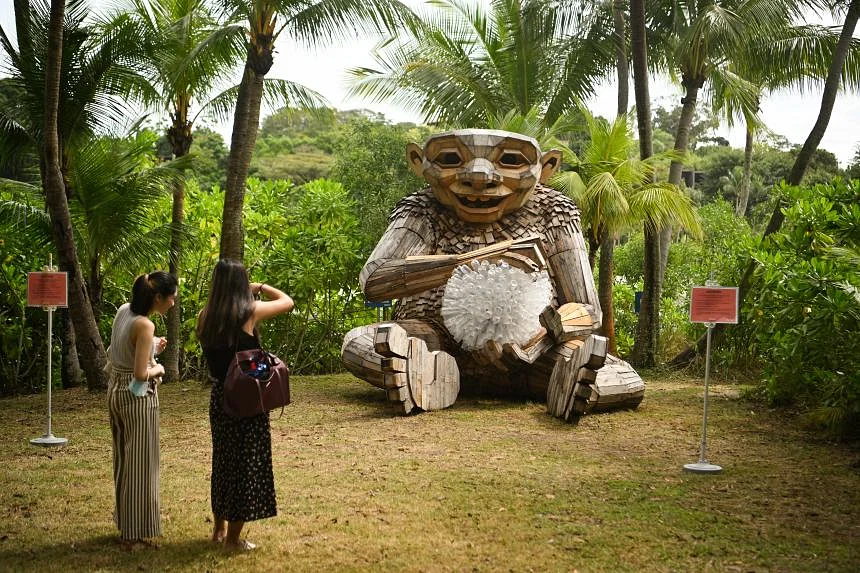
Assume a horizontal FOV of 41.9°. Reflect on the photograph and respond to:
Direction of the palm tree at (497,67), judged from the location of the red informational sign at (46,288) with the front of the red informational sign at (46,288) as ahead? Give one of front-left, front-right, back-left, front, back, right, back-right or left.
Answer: back-left

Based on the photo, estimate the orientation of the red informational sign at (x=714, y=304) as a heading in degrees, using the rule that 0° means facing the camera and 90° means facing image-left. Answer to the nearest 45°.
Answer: approximately 0°

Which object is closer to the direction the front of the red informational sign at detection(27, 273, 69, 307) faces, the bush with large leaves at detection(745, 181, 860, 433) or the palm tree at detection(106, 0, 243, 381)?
the bush with large leaves

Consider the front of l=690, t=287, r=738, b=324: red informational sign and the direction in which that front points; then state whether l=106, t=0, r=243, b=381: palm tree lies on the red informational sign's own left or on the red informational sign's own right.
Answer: on the red informational sign's own right

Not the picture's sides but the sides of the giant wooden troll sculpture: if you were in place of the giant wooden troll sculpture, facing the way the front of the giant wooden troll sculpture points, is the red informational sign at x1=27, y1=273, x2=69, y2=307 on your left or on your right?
on your right

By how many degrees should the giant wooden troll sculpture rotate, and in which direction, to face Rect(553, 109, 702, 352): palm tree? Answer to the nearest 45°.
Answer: approximately 135° to its left

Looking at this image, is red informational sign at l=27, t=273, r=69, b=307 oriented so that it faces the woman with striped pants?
yes

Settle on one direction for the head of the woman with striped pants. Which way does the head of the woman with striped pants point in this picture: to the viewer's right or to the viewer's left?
to the viewer's right

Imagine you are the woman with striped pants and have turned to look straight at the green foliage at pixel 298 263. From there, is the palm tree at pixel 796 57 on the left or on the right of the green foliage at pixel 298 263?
right

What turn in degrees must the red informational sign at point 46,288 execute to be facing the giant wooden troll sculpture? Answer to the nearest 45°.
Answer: approximately 90° to its left

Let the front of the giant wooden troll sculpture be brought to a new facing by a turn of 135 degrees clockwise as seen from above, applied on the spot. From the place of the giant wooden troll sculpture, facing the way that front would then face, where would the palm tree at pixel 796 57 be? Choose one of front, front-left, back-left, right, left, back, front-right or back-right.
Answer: right
